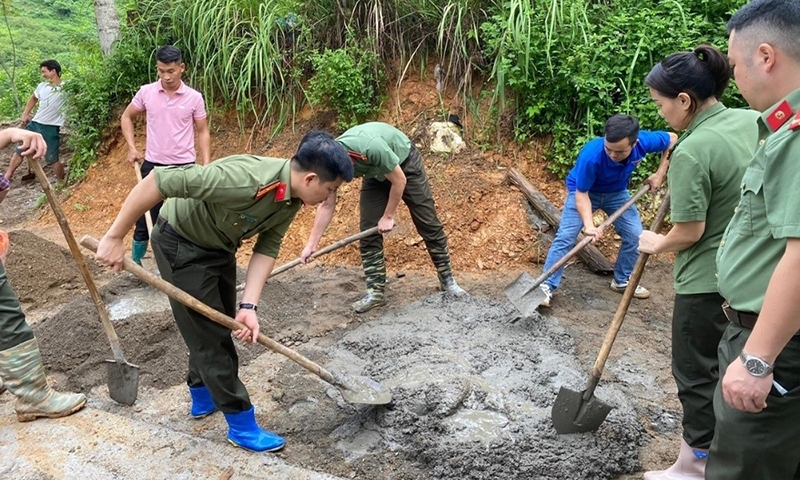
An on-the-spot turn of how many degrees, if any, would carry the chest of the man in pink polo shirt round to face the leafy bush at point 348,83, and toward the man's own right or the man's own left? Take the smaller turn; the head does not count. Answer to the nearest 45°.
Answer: approximately 135° to the man's own left

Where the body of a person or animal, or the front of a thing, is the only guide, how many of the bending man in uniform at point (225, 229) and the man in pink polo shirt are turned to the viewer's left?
0

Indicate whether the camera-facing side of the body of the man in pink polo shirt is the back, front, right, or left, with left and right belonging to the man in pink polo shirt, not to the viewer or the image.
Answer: front

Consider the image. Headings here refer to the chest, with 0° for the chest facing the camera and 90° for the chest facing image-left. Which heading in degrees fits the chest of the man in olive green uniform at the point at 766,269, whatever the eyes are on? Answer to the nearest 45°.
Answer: approximately 90°

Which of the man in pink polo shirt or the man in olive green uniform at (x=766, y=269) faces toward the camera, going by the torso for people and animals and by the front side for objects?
the man in pink polo shirt

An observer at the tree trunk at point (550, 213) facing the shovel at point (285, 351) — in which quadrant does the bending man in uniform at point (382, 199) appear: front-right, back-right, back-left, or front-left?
front-right

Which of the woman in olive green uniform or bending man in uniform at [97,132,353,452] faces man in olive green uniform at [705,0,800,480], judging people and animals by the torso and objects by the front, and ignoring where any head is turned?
the bending man in uniform

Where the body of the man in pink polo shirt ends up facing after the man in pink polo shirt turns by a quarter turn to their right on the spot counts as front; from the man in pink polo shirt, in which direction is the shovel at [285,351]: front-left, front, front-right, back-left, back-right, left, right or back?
left

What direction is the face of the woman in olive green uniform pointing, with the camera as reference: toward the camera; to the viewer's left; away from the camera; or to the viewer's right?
to the viewer's left

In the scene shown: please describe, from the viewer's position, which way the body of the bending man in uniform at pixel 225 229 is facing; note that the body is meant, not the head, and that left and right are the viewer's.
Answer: facing the viewer and to the right of the viewer

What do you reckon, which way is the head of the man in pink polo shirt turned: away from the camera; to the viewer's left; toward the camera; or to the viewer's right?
toward the camera

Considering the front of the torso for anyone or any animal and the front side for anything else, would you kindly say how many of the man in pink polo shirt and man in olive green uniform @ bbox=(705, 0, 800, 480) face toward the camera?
1

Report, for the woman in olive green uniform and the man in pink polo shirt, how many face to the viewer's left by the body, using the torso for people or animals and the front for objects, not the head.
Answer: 1

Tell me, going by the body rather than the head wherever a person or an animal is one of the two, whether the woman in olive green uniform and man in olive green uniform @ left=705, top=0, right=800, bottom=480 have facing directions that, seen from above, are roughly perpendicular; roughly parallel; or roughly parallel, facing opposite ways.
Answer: roughly parallel

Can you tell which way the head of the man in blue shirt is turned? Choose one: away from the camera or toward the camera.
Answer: toward the camera

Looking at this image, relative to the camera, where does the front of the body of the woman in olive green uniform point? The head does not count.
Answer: to the viewer's left

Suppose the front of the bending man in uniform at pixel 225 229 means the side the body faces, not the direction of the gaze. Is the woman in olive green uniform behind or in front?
in front
